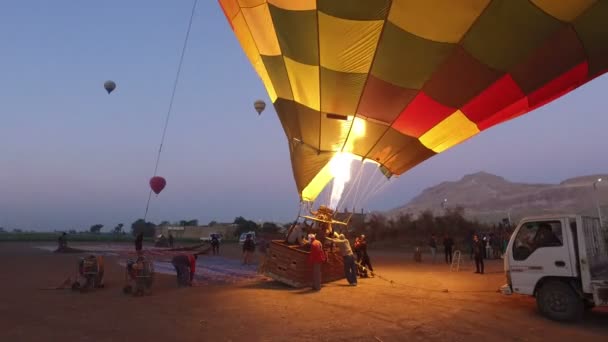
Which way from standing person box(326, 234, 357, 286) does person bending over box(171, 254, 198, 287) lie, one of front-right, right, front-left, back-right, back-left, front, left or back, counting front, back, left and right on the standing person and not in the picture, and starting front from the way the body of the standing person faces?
front-left

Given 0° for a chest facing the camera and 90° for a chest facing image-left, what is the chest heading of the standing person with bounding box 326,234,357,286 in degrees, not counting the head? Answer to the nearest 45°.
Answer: approximately 135°

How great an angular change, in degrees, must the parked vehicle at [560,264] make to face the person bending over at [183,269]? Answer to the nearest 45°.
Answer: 0° — it already faces them

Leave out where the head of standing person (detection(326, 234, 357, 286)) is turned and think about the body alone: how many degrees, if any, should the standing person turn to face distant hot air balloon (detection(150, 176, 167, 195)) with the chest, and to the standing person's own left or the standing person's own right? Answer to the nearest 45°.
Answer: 0° — they already face it

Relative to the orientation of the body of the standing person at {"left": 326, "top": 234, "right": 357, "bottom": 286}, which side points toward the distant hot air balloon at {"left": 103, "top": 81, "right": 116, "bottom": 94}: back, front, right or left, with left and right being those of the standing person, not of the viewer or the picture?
front

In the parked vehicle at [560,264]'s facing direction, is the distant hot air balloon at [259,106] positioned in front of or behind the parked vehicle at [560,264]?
in front

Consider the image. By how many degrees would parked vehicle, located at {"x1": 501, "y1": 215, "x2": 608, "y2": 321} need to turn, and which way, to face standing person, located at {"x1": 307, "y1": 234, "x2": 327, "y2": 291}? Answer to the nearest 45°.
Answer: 0° — it already faces them

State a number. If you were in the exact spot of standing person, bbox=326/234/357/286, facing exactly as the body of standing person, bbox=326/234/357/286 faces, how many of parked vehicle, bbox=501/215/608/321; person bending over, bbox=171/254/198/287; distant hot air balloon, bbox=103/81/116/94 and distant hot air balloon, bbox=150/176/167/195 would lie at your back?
1

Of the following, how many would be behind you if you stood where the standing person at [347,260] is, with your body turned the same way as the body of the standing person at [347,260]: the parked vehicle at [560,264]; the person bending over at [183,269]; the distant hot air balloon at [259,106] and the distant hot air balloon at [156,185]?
1

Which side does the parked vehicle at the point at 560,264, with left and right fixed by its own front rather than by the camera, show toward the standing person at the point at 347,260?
front

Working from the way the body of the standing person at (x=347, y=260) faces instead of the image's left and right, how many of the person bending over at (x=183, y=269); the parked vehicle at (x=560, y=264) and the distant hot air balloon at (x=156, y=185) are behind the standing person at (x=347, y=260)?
1

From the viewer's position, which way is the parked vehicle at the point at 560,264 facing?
facing to the left of the viewer
